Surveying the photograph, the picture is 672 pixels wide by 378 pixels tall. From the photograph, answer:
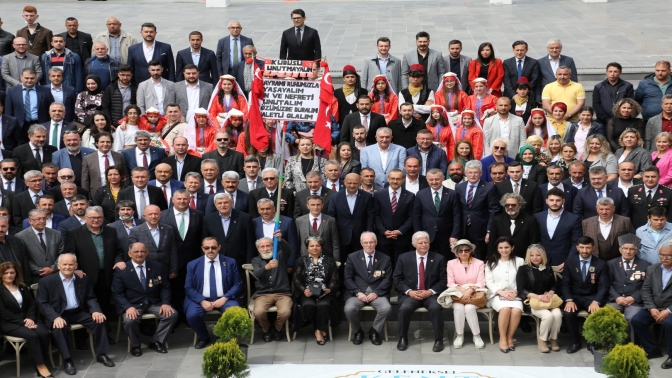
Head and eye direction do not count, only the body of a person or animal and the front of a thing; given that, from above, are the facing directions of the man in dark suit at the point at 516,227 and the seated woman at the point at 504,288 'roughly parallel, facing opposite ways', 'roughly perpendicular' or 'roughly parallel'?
roughly parallel

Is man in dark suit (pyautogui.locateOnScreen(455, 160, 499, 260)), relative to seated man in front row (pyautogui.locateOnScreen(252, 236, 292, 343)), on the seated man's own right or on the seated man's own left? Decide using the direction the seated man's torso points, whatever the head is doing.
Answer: on the seated man's own left

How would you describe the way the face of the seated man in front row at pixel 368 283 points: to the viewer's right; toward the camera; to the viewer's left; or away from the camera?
toward the camera

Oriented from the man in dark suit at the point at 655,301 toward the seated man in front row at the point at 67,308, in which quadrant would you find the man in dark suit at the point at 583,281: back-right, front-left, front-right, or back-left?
front-right

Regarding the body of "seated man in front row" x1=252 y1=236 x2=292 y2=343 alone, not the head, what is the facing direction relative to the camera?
toward the camera

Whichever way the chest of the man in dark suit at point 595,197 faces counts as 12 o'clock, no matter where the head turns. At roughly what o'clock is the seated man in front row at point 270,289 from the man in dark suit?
The seated man in front row is roughly at 2 o'clock from the man in dark suit.

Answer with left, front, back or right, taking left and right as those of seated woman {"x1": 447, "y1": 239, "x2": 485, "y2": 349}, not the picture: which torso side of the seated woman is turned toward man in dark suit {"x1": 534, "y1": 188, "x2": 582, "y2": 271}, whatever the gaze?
left

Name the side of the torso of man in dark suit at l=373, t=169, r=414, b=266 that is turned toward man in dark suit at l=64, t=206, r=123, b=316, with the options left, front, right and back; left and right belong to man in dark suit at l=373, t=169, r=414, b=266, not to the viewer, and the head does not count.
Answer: right

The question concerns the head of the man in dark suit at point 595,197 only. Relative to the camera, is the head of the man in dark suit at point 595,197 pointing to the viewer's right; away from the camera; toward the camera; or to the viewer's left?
toward the camera

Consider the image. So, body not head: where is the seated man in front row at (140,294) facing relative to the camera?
toward the camera

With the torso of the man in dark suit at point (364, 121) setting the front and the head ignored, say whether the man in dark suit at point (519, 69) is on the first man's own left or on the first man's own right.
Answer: on the first man's own left

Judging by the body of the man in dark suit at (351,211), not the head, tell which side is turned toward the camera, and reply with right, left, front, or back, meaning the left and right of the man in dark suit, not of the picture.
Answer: front

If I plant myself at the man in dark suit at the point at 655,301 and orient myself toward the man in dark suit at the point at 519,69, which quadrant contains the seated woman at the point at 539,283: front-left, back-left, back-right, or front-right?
front-left

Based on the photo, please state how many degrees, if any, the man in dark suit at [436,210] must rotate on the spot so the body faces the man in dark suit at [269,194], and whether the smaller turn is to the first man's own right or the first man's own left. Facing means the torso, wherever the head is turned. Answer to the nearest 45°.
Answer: approximately 90° to the first man's own right
